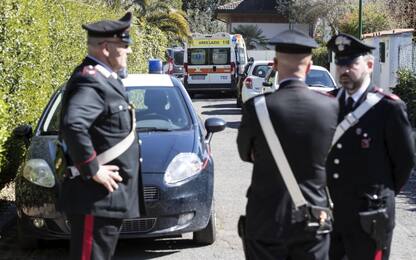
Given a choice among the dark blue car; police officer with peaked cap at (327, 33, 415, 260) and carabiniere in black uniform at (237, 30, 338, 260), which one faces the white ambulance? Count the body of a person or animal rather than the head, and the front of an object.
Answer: the carabiniere in black uniform

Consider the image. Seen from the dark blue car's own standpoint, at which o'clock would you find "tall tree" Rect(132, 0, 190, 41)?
The tall tree is roughly at 6 o'clock from the dark blue car.

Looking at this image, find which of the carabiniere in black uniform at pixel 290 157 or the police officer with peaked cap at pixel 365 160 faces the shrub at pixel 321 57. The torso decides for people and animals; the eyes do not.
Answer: the carabiniere in black uniform

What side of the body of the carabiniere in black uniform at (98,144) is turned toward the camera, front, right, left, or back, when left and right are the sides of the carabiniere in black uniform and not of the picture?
right

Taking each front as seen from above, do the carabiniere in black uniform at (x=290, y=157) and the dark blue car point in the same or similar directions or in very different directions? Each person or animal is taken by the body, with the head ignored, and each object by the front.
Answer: very different directions

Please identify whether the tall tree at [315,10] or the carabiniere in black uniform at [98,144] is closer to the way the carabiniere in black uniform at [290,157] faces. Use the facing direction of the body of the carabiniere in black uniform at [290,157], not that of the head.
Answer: the tall tree

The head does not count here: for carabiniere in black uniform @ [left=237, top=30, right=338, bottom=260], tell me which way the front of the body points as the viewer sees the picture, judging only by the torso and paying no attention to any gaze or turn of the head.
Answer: away from the camera
